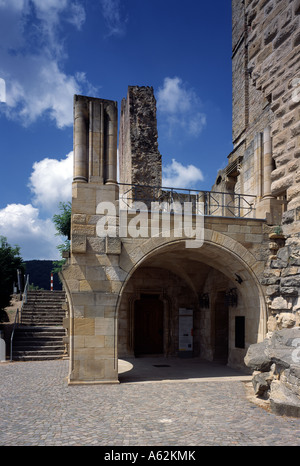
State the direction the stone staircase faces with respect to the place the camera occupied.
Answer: facing the viewer

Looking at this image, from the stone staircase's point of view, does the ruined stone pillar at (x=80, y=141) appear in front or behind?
in front

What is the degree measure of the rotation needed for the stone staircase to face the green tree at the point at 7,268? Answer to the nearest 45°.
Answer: approximately 135° to its right
